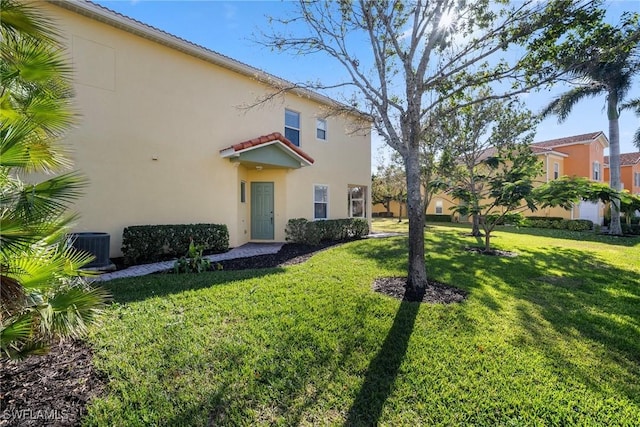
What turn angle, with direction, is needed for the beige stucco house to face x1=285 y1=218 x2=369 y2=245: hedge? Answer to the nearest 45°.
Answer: approximately 45° to its left

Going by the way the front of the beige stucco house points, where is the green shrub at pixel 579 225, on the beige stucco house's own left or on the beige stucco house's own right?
on the beige stucco house's own left

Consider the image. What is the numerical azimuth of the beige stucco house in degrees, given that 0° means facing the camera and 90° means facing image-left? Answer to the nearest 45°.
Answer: approximately 315°

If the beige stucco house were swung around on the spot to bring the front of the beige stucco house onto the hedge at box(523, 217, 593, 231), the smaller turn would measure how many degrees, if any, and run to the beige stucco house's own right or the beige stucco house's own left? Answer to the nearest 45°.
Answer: approximately 45° to the beige stucco house's own left

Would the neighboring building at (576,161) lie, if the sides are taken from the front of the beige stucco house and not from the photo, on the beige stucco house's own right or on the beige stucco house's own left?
on the beige stucco house's own left

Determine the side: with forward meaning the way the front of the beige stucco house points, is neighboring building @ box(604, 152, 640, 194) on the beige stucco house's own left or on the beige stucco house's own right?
on the beige stucco house's own left

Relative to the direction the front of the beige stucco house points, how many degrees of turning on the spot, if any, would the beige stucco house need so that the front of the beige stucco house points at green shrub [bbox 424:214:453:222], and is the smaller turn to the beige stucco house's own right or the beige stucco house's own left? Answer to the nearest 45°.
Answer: approximately 90° to the beige stucco house's own left

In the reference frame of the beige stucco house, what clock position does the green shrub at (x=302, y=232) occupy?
The green shrub is roughly at 10 o'clock from the beige stucco house.
